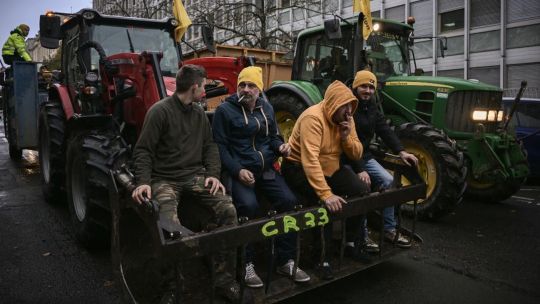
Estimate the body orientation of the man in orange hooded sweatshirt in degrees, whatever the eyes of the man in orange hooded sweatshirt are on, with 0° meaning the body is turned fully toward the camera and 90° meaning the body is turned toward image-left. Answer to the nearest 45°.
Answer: approximately 315°

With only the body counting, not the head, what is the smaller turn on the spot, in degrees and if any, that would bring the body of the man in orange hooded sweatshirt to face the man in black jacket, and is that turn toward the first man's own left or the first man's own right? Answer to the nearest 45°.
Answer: approximately 90° to the first man's own left

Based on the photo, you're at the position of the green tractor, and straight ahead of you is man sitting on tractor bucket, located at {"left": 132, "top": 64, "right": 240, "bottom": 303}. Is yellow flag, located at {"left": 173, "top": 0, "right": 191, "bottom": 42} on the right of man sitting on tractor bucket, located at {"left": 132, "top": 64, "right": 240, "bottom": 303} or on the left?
right

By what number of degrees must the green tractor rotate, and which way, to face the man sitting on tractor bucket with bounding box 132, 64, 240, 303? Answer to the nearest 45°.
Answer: approximately 90° to its right

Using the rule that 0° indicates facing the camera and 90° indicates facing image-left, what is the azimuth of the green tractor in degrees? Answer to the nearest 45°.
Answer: approximately 315°

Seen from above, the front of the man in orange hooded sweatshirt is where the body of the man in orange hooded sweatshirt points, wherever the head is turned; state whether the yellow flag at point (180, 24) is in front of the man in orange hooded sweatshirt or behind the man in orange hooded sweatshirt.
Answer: behind

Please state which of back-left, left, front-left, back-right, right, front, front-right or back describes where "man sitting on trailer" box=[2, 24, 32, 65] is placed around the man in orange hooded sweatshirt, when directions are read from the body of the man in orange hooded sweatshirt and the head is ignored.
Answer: back

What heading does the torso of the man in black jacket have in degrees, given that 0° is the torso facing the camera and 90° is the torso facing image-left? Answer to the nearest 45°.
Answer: approximately 315°

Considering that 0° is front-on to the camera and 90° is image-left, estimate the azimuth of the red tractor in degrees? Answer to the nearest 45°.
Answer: approximately 315°

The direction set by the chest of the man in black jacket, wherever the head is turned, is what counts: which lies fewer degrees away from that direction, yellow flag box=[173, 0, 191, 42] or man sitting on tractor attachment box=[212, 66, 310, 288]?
the man sitting on tractor attachment
